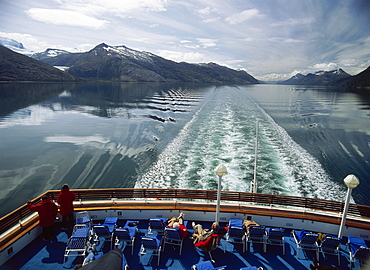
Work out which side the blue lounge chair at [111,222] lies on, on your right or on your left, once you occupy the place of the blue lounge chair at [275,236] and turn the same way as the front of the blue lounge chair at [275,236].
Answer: on your left

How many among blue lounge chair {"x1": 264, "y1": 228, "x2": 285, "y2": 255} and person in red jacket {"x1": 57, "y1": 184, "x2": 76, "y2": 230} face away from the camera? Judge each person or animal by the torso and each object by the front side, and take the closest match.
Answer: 2

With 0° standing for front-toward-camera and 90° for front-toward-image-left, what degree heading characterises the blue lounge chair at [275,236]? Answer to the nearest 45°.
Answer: approximately 180°

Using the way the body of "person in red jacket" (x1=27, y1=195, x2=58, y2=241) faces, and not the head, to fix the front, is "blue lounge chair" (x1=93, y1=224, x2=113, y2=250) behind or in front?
behind

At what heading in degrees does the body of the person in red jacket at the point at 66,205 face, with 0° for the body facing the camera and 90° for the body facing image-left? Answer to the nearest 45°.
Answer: approximately 180°

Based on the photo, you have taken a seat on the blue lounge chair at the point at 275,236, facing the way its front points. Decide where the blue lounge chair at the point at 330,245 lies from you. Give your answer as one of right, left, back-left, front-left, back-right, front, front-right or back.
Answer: right

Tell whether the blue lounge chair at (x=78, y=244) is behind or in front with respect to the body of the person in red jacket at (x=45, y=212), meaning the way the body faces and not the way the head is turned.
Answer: behind

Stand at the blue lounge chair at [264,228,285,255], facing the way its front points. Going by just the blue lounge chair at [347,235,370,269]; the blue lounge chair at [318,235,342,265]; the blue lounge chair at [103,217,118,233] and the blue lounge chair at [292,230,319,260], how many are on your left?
1

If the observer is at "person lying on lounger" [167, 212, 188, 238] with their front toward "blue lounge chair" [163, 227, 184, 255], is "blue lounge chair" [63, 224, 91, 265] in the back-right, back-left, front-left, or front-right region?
front-right

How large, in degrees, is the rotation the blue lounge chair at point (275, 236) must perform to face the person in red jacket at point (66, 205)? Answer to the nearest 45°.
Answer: approximately 90° to its left

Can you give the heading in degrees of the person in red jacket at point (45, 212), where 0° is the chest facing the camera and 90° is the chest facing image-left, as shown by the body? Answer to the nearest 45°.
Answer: approximately 135°

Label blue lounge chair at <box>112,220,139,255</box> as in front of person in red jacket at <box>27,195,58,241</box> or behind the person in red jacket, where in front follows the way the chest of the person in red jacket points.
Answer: behind
